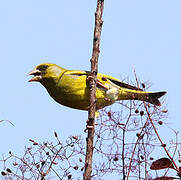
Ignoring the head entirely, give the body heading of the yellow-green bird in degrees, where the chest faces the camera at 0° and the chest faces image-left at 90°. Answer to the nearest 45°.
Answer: approximately 90°
